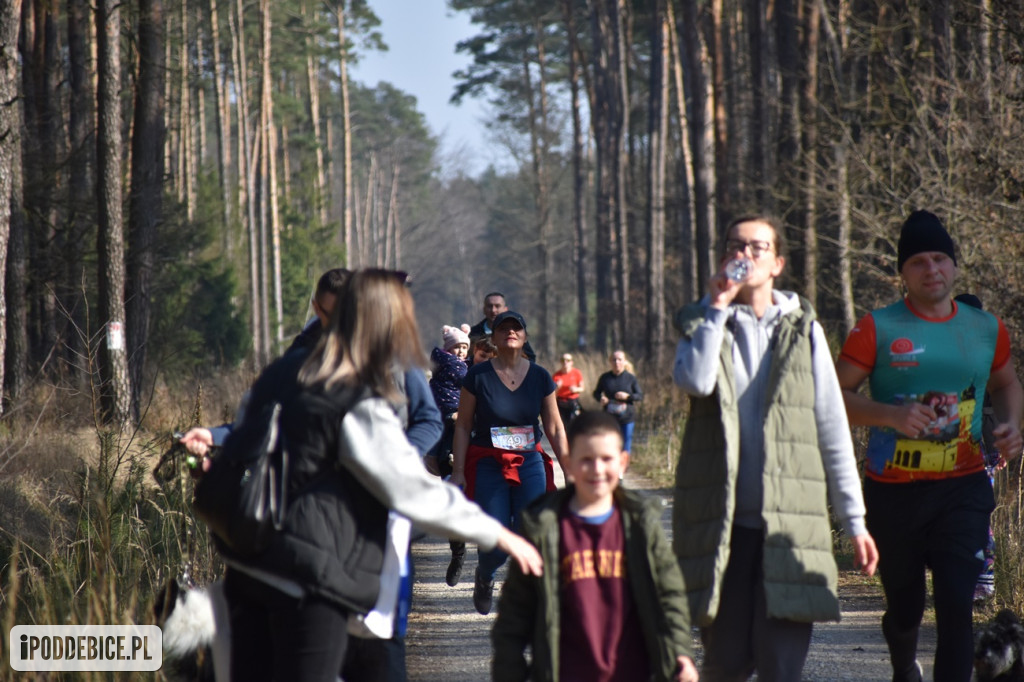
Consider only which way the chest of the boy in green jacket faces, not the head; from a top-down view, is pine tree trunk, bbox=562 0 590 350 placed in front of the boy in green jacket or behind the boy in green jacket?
behind

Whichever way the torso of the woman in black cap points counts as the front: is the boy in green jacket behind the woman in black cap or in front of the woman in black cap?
in front

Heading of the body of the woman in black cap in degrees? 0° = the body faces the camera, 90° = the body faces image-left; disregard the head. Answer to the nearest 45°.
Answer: approximately 0°

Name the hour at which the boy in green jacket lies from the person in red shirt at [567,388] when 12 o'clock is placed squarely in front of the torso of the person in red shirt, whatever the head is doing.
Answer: The boy in green jacket is roughly at 12 o'clock from the person in red shirt.

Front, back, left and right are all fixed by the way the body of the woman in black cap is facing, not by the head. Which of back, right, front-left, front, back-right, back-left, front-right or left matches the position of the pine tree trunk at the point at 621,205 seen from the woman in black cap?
back

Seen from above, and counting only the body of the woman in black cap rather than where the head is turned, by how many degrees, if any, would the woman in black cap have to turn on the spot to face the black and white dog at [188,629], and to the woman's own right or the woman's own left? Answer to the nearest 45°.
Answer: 0° — they already face it

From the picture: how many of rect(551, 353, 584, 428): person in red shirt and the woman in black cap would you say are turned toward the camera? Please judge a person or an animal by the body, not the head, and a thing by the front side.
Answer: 2

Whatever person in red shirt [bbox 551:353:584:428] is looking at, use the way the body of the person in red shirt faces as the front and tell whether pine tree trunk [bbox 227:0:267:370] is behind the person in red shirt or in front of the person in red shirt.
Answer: behind

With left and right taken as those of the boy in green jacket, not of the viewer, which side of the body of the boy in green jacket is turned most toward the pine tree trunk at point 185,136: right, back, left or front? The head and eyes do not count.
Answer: back

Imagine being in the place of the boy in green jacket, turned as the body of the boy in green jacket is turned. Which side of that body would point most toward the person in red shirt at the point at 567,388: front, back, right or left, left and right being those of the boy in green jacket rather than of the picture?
back
